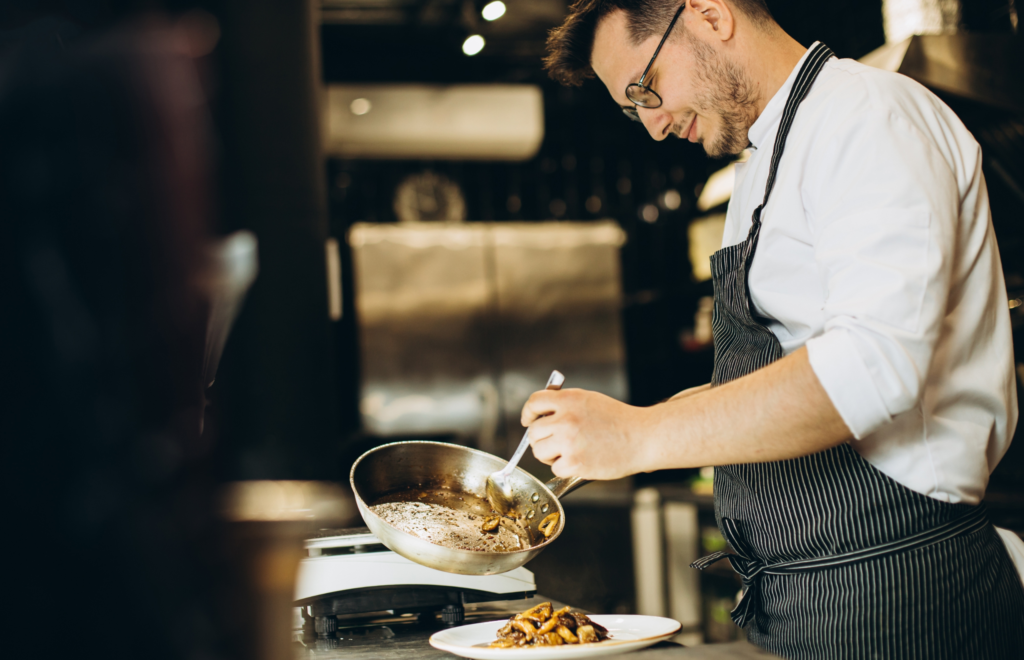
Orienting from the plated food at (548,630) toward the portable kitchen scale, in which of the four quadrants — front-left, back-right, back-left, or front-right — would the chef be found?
back-right

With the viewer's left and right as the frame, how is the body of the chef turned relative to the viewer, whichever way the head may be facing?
facing to the left of the viewer
